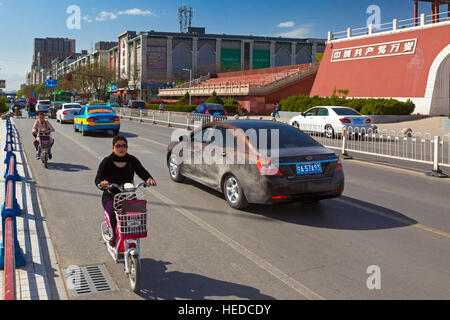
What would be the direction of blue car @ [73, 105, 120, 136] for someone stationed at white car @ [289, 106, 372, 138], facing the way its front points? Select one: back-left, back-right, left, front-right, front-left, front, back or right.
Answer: front-left

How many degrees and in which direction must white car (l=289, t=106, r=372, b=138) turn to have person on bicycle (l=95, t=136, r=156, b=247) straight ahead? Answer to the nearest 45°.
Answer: approximately 135° to its left

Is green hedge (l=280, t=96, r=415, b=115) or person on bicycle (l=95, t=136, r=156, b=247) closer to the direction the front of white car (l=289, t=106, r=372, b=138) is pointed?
the green hedge

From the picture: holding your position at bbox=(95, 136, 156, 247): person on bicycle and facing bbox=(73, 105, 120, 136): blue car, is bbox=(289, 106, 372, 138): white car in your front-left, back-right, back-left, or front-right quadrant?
front-right

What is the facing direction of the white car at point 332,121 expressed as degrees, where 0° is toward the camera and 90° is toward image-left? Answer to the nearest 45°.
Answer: approximately 135°

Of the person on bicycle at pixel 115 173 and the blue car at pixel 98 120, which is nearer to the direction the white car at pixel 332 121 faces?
the blue car

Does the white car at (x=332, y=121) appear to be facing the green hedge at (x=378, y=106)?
no
